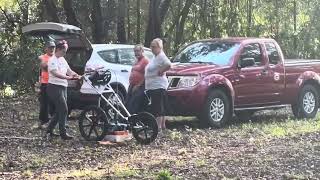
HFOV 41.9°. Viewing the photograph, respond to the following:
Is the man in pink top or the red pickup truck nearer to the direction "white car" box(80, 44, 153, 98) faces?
the red pickup truck

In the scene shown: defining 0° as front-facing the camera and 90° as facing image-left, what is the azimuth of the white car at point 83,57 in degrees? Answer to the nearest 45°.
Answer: approximately 225°

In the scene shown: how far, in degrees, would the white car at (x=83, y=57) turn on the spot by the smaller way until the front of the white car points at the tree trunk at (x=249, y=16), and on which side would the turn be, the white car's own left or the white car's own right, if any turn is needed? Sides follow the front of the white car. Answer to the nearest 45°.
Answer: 0° — it already faces it

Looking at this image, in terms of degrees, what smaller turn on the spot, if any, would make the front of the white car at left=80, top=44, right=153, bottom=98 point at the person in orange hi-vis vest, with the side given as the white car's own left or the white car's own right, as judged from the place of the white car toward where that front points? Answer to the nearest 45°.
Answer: approximately 180°

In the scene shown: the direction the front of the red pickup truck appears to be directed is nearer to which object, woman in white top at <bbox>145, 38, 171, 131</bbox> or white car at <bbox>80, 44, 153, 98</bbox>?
the woman in white top

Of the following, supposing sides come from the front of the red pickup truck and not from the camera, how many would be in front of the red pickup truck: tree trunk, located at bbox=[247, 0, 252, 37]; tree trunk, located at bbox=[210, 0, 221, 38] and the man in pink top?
1

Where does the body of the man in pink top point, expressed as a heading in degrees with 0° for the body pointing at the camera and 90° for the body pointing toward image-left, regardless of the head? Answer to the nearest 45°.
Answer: approximately 45°

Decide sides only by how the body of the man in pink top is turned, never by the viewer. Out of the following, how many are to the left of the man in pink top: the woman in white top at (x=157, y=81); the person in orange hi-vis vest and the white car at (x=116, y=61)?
1

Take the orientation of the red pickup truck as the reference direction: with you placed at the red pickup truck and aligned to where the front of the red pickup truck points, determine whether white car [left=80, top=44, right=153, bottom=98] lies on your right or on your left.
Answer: on your right

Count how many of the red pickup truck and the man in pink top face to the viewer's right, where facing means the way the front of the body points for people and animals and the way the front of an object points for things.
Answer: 0

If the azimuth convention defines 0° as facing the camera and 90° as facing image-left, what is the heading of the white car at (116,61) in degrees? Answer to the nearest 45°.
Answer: approximately 225°

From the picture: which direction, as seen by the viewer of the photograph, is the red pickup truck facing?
facing the viewer and to the left of the viewer

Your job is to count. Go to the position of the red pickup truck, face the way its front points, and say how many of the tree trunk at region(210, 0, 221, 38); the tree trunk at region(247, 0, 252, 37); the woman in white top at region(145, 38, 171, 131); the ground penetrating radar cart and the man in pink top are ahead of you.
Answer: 3
